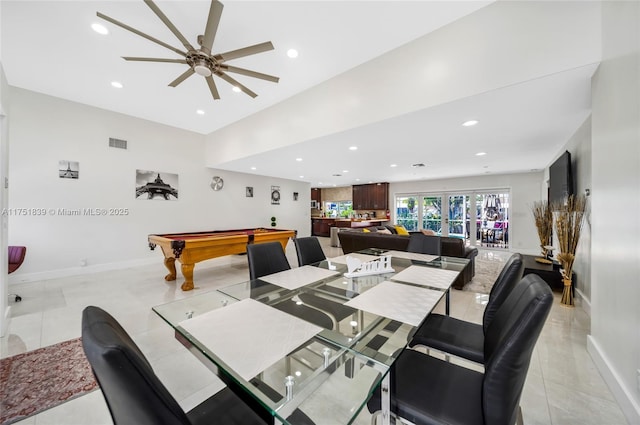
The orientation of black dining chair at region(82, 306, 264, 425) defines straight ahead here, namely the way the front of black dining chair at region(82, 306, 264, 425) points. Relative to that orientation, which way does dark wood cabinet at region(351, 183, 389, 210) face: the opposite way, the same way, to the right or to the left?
the opposite way

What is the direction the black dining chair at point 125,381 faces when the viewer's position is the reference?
facing away from the viewer and to the right of the viewer

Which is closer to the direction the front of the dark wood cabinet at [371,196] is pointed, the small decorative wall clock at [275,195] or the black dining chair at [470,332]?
the black dining chair

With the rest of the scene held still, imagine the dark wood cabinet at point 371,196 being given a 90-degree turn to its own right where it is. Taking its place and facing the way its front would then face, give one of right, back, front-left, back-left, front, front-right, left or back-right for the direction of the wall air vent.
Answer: front-left

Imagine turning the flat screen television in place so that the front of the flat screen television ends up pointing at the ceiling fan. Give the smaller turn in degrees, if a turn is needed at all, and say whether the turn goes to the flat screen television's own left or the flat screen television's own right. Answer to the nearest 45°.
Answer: approximately 45° to the flat screen television's own left

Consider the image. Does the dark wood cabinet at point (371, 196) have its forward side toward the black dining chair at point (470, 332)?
yes

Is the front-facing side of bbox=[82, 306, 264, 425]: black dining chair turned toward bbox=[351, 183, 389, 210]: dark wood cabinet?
yes

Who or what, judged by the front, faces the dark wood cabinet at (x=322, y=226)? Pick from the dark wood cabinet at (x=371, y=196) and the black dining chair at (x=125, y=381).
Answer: the black dining chair

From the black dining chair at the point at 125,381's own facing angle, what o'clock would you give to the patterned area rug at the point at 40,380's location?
The patterned area rug is roughly at 10 o'clock from the black dining chair.

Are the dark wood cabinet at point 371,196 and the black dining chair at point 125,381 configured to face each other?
yes

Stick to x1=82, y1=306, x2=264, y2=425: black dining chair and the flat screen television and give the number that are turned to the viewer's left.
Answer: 1

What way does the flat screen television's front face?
to the viewer's left

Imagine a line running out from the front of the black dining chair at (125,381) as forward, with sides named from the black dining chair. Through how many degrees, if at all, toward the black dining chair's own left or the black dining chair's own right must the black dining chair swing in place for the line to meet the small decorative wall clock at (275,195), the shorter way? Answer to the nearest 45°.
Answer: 0° — it already faces it

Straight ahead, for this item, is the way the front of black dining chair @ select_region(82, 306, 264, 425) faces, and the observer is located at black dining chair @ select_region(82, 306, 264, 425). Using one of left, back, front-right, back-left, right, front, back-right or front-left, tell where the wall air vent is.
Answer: front-left

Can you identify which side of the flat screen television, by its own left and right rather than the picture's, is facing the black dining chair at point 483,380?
left

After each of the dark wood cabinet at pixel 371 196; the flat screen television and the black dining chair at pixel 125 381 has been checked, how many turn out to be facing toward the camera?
1

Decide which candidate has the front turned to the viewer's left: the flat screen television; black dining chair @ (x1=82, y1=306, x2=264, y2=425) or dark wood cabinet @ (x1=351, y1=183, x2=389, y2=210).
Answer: the flat screen television
